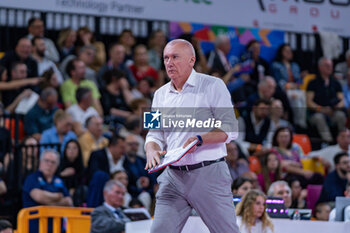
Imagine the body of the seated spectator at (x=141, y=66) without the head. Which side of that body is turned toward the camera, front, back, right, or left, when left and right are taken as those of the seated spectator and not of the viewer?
front

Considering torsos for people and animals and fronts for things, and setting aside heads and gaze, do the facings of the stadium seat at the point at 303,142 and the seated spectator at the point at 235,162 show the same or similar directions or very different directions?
same or similar directions

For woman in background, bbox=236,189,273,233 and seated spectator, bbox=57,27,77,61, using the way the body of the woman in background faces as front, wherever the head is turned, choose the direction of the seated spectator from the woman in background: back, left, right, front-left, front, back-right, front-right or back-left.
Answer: back

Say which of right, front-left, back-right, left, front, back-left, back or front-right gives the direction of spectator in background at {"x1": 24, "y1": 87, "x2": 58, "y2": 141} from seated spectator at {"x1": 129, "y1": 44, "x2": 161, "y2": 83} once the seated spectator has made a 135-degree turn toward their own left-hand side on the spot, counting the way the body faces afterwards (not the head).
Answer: back

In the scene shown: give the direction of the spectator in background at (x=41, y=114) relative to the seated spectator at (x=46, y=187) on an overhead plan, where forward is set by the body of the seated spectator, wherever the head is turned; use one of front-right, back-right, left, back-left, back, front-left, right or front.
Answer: back

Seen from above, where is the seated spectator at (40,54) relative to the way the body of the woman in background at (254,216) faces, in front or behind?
behind

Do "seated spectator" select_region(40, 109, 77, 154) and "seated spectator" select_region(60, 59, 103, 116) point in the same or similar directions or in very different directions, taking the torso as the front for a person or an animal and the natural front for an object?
same or similar directions

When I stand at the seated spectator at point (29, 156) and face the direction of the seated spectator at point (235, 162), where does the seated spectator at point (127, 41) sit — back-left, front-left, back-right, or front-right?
front-left

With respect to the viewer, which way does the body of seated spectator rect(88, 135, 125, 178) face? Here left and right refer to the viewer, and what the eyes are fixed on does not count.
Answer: facing the viewer and to the right of the viewer

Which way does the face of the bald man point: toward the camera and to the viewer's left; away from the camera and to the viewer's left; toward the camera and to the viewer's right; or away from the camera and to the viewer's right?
toward the camera and to the viewer's left

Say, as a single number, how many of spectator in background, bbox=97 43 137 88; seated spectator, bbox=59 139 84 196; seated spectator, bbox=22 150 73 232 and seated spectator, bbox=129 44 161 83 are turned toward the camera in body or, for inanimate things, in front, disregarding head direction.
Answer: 4

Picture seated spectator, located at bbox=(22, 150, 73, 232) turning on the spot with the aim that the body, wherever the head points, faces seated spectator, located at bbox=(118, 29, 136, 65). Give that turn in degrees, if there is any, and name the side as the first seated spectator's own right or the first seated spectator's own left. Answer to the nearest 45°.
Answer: approximately 135° to the first seated spectator's own left

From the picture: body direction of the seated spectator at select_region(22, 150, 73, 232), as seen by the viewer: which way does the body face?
toward the camera
